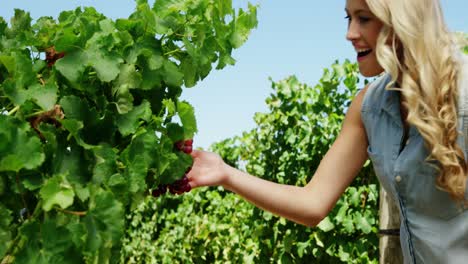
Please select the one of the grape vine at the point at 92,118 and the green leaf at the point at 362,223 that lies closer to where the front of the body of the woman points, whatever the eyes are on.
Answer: the grape vine

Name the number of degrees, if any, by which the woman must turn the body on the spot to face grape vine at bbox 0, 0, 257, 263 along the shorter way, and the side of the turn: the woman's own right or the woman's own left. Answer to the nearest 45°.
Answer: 0° — they already face it

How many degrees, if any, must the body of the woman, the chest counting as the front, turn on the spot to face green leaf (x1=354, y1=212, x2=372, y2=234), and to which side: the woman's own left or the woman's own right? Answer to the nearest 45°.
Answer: approximately 135° to the woman's own right

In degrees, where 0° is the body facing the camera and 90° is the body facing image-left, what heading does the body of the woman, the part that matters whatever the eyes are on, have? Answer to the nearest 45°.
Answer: approximately 45°

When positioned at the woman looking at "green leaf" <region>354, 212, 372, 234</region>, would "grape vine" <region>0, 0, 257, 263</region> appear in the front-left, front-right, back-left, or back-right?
back-left
